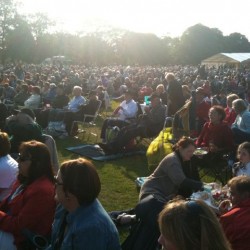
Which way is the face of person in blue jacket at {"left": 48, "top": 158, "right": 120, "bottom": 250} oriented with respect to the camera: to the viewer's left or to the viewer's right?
to the viewer's left

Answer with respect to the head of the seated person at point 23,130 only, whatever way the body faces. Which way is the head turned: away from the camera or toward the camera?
away from the camera

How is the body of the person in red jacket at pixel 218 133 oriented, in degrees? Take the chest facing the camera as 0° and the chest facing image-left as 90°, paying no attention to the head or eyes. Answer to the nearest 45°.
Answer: approximately 45°

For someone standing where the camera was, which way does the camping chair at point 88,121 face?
facing to the left of the viewer

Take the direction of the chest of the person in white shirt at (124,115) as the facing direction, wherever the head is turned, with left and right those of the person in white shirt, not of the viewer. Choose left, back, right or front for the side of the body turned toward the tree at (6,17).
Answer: right
